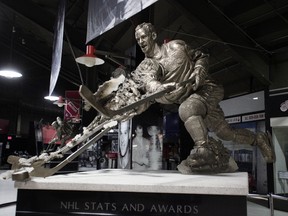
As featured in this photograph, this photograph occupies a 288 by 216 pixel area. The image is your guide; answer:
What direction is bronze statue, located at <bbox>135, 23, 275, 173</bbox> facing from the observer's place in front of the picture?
facing the viewer and to the left of the viewer
